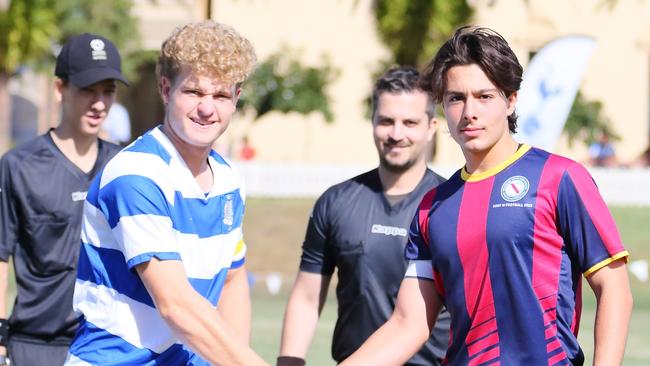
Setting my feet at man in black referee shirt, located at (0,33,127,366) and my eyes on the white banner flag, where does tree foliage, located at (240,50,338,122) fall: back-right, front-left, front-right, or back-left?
front-left

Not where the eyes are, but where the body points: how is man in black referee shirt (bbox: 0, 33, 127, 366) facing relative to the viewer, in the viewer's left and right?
facing the viewer and to the right of the viewer

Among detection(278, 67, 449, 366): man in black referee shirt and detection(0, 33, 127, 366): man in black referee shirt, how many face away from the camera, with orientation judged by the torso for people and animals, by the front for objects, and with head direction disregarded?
0

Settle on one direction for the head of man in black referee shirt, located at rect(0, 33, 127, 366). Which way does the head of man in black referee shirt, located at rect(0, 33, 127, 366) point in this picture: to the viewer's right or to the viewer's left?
to the viewer's right

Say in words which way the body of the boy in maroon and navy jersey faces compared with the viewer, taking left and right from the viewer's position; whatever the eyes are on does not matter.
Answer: facing the viewer and to the left of the viewer

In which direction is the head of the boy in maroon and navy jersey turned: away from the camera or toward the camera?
toward the camera

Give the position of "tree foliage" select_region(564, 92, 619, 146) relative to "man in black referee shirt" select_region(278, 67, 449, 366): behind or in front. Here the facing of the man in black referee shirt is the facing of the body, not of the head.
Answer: behind

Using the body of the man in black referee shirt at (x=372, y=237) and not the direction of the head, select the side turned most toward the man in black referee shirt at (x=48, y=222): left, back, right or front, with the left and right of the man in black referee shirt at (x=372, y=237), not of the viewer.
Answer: right

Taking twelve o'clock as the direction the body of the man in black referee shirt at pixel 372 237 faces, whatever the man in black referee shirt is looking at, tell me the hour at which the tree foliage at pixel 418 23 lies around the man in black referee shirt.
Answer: The tree foliage is roughly at 6 o'clock from the man in black referee shirt.

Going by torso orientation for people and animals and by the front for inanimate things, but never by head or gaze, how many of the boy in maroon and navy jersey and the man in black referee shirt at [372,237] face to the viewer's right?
0

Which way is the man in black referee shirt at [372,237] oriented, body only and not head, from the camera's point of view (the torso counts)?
toward the camera
